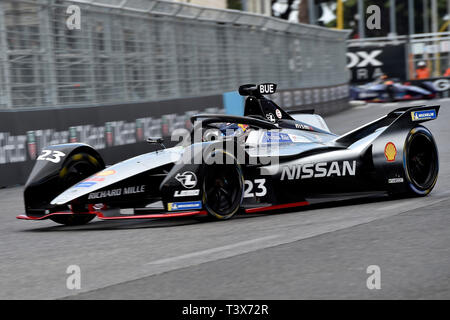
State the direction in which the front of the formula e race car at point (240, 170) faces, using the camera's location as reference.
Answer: facing the viewer and to the left of the viewer

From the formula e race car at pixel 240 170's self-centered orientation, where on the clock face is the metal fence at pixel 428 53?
The metal fence is roughly at 5 o'clock from the formula e race car.

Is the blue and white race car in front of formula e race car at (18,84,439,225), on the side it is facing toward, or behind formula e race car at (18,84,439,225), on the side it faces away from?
behind

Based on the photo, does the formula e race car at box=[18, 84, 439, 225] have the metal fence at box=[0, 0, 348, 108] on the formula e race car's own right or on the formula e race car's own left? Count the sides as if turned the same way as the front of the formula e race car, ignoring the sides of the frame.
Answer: on the formula e race car's own right
